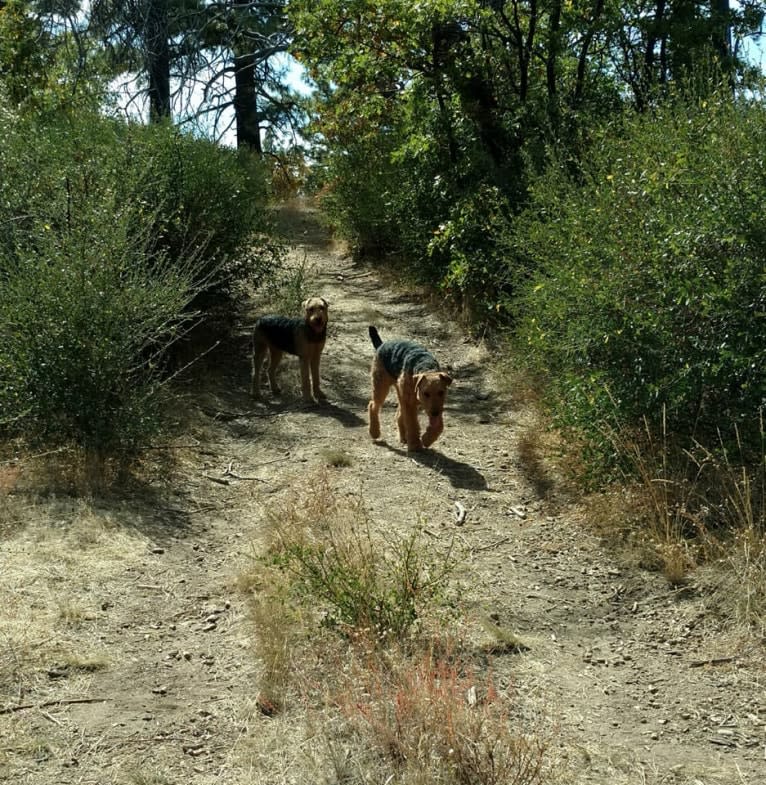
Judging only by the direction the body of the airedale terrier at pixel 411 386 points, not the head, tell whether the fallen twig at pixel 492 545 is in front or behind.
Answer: in front

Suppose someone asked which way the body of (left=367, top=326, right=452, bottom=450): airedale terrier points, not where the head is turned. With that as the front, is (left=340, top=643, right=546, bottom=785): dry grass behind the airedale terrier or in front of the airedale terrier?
in front

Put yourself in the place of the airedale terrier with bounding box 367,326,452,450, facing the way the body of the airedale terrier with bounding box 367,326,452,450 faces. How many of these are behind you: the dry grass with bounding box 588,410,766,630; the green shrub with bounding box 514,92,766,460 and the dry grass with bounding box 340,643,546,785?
0

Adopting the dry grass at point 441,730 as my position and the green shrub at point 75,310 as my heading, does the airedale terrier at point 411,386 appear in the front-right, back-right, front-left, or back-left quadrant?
front-right

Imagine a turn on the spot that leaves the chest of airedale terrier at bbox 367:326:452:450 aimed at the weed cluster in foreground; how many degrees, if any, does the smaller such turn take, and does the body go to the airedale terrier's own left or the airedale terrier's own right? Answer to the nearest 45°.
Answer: approximately 45° to the airedale terrier's own right

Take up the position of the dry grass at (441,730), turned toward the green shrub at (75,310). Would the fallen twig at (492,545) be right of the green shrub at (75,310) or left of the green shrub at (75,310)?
right

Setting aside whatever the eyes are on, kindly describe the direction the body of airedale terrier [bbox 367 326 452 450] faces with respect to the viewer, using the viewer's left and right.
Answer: facing the viewer and to the right of the viewer

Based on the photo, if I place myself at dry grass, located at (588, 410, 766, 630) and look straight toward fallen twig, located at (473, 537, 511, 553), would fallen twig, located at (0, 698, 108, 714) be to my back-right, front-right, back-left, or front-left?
front-left

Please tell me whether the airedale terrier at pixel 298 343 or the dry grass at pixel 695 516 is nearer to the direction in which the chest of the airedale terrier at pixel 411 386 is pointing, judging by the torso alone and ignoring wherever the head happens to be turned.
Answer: the dry grass

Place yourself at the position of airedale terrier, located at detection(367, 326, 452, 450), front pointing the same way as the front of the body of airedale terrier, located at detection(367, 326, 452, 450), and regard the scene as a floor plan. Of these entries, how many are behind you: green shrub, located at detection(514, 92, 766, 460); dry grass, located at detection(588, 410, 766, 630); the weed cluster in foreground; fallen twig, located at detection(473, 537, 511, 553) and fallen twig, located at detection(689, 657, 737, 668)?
0
